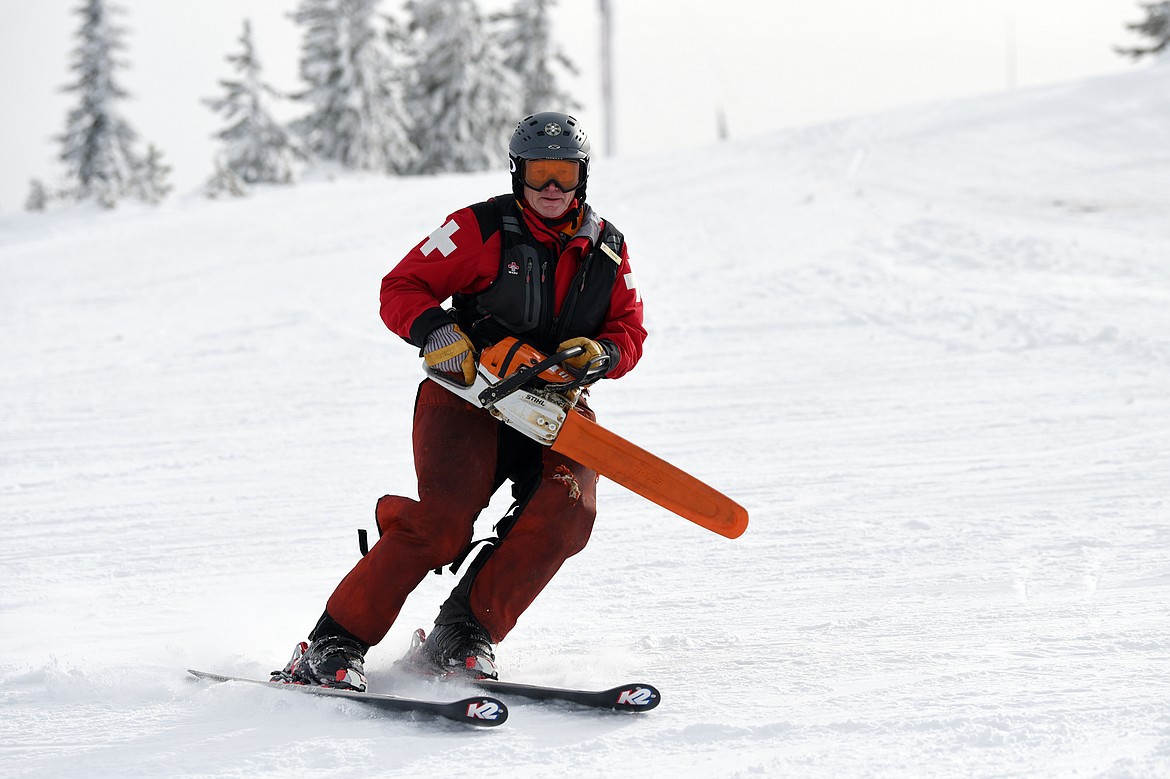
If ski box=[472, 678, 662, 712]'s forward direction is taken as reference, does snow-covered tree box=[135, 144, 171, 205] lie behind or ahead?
behind

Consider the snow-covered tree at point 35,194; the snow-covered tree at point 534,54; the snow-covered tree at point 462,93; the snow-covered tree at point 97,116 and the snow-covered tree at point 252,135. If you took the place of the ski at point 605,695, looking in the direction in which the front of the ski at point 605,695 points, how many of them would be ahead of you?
0

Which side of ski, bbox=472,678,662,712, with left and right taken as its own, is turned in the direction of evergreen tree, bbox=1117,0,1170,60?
left

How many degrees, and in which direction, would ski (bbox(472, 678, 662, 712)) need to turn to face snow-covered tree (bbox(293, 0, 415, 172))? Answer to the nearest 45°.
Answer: approximately 135° to its left

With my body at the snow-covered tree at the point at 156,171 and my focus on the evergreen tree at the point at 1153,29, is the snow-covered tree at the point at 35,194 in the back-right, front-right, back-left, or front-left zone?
back-left

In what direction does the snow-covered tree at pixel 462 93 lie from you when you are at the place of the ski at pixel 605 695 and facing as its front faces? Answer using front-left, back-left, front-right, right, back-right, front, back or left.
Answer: back-left

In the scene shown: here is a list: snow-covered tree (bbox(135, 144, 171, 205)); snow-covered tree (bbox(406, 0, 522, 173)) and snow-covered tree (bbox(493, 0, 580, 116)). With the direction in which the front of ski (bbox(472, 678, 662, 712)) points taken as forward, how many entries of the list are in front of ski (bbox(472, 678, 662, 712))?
0

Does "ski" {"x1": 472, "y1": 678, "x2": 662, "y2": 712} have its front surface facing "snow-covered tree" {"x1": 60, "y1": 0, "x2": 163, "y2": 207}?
no

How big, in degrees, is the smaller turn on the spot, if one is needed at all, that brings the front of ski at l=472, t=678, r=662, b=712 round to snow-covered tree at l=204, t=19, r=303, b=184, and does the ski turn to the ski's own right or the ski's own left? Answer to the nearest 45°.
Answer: approximately 135° to the ski's own left

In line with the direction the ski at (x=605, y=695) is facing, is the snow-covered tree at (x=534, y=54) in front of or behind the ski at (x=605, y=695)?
behind
